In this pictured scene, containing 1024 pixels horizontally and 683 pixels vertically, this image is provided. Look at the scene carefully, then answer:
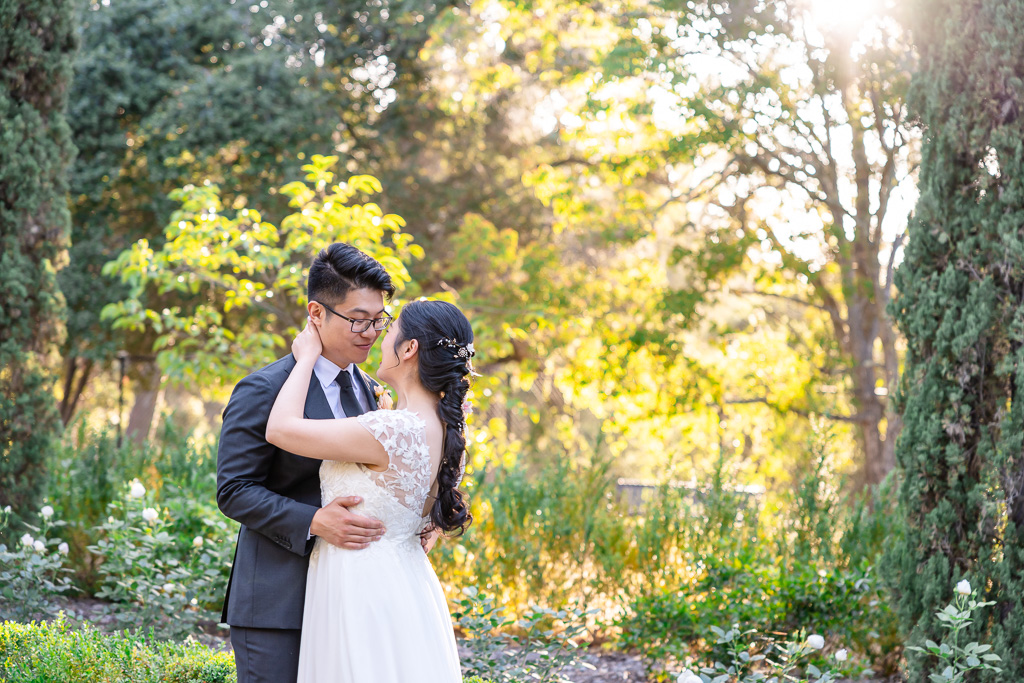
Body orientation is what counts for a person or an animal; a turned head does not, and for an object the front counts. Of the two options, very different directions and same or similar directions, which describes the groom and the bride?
very different directions

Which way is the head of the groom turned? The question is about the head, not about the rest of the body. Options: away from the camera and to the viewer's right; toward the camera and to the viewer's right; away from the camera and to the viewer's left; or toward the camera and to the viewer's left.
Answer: toward the camera and to the viewer's right

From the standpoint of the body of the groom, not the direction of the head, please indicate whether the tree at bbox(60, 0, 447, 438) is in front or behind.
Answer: behind

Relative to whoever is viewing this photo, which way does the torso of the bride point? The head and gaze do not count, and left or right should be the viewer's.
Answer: facing away from the viewer and to the left of the viewer

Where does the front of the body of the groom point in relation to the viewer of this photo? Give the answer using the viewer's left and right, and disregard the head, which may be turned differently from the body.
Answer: facing the viewer and to the right of the viewer

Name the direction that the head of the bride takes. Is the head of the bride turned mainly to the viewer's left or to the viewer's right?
to the viewer's left
